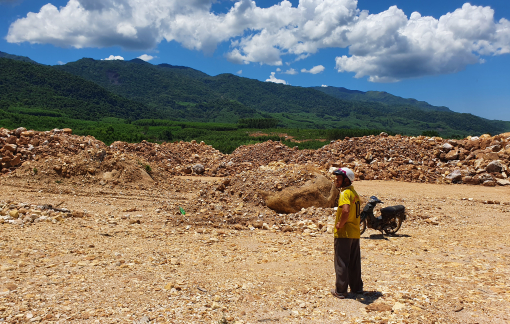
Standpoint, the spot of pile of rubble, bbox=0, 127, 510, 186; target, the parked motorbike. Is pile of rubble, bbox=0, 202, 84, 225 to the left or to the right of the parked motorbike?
right

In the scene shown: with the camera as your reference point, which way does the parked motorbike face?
facing to the left of the viewer

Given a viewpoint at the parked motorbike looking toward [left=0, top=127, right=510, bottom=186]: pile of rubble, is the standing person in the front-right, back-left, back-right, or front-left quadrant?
back-left

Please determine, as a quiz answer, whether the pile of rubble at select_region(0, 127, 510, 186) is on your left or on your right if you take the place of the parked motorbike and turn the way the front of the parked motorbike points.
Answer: on your right

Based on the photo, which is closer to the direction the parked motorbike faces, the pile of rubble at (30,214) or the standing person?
the pile of rubble

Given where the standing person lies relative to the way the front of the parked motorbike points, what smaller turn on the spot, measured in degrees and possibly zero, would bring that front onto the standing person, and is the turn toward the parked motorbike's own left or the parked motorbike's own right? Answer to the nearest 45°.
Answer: approximately 90° to the parked motorbike's own left

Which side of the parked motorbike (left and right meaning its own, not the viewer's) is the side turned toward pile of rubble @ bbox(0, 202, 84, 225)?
front
